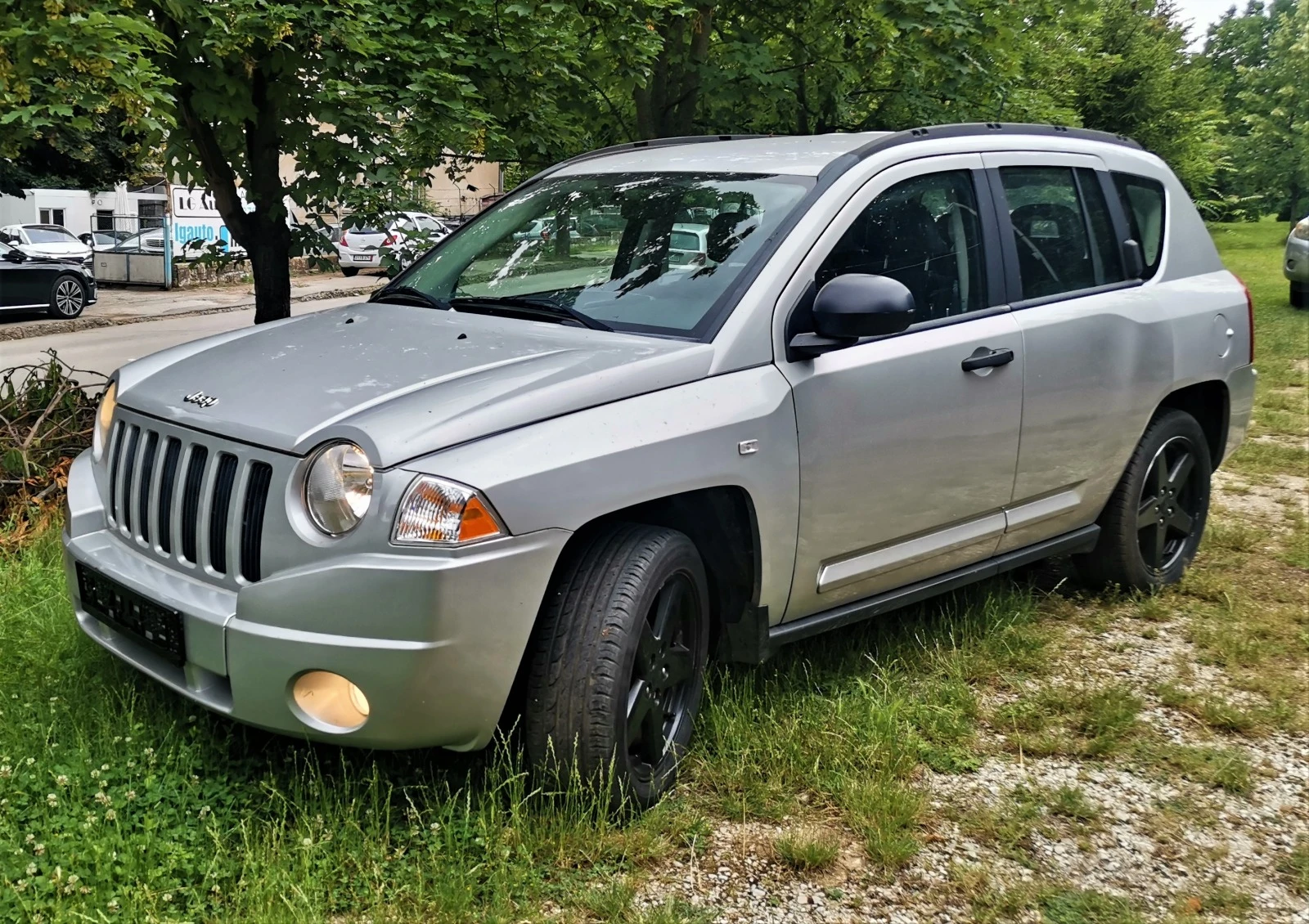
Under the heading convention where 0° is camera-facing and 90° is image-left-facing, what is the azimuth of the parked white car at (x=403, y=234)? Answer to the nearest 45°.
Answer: approximately 225°

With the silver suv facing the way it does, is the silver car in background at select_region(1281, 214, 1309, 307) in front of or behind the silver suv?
behind

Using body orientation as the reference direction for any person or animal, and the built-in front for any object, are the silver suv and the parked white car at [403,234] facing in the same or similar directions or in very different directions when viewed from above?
very different directions

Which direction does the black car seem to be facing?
to the viewer's right

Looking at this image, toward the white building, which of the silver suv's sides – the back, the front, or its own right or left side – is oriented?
right

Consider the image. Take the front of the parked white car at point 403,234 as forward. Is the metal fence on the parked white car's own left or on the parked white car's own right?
on the parked white car's own left

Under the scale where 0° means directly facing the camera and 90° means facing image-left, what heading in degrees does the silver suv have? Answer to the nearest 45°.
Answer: approximately 45°

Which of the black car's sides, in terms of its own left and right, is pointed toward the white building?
left
